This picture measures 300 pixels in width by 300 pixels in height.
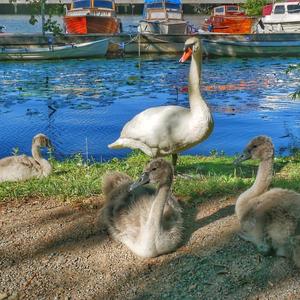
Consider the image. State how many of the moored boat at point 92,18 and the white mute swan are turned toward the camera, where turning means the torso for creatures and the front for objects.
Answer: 1

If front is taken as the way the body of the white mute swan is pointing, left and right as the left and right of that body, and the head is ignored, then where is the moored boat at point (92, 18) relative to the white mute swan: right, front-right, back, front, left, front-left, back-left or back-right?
left

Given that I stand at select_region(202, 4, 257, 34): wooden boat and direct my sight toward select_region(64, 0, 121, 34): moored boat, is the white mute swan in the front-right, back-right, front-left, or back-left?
front-left

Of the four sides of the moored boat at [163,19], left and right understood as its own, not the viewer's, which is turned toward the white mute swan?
front

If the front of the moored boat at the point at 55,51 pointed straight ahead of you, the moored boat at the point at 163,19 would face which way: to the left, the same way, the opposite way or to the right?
to the right

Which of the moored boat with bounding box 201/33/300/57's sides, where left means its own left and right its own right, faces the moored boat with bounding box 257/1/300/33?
right

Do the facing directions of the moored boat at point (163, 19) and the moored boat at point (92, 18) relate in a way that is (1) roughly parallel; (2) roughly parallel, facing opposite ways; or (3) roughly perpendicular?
roughly parallel

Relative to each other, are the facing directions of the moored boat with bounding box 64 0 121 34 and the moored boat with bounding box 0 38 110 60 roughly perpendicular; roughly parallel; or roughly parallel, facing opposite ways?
roughly perpendicular

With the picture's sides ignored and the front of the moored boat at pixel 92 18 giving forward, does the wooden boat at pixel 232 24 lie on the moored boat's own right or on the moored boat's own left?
on the moored boat's own left

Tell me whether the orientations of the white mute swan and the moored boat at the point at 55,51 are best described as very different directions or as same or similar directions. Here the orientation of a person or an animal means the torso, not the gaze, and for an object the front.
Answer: same or similar directions

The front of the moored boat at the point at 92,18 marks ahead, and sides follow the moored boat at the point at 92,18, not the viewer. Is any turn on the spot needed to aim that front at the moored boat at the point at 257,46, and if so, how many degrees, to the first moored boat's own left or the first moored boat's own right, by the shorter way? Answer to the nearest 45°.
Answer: approximately 45° to the first moored boat's own left

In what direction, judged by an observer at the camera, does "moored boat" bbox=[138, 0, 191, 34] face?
facing the viewer

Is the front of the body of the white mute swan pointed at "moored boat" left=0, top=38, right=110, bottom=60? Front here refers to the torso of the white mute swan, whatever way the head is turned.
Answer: no

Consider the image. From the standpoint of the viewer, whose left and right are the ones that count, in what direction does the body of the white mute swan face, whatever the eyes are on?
facing to the right of the viewer

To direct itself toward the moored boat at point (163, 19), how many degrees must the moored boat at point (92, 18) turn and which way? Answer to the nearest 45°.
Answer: approximately 90° to its left

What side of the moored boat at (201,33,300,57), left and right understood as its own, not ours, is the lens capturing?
left

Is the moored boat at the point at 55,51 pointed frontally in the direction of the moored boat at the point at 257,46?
yes
